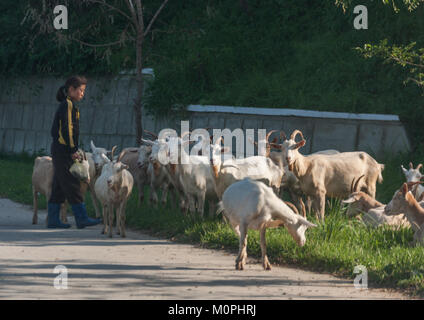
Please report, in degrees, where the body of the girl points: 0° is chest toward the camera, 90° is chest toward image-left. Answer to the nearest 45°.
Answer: approximately 270°

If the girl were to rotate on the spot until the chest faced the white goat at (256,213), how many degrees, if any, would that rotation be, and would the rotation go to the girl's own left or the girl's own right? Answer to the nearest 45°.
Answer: approximately 45° to the girl's own right

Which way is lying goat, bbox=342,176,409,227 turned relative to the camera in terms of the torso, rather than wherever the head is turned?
to the viewer's left

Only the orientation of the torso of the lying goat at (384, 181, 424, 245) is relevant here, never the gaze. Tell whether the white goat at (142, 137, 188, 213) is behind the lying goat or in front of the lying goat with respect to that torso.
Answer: in front

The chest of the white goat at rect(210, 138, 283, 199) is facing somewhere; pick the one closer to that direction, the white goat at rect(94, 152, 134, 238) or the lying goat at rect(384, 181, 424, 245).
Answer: the white goat

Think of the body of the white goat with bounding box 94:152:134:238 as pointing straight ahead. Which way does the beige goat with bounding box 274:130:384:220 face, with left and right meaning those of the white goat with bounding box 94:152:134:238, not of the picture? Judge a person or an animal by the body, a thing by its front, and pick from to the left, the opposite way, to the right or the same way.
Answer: to the right

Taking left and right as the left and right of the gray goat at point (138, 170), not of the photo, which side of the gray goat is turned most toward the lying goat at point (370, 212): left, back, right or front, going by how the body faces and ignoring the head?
left

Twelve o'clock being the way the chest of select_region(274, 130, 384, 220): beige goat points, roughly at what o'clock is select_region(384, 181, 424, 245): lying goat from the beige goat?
The lying goat is roughly at 8 o'clock from the beige goat.

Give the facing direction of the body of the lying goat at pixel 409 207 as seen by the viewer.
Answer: to the viewer's left

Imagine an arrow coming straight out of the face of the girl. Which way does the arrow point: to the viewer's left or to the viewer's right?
to the viewer's right

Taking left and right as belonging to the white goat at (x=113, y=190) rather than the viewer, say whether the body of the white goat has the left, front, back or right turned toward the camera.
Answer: front

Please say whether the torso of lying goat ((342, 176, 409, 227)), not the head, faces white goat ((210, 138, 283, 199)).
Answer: yes

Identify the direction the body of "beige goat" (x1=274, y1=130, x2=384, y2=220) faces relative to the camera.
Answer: to the viewer's left

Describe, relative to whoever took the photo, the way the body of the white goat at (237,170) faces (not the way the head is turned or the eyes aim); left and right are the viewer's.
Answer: facing to the left of the viewer

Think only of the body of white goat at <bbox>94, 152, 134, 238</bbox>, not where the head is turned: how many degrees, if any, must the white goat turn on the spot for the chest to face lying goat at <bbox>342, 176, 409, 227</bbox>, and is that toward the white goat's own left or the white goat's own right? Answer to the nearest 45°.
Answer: approximately 90° to the white goat's own left
